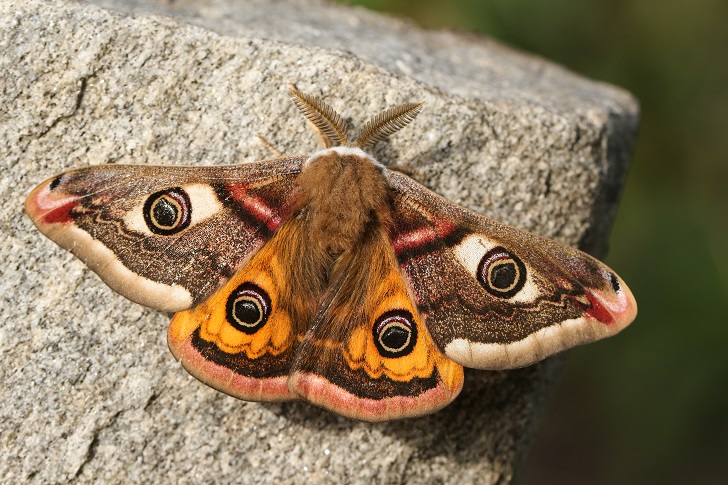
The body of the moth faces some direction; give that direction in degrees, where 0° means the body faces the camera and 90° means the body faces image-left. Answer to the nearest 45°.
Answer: approximately 180°
